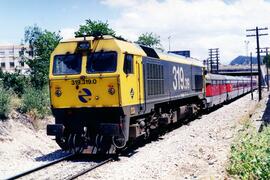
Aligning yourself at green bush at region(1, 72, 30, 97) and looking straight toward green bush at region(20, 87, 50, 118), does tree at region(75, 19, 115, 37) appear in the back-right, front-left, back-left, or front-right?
back-left

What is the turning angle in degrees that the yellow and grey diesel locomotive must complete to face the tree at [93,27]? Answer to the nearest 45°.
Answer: approximately 135° to its right

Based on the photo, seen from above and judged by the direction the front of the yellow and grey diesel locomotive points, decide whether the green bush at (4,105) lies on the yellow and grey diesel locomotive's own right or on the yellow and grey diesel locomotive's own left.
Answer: on the yellow and grey diesel locomotive's own right

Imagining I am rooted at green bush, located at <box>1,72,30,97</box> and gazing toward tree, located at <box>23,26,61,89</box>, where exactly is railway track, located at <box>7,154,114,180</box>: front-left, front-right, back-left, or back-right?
back-right

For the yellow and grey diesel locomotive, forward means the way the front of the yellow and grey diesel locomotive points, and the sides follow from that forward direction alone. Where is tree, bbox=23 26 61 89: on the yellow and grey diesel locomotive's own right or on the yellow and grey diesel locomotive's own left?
on the yellow and grey diesel locomotive's own right

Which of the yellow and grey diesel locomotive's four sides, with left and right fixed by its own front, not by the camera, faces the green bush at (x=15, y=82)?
right

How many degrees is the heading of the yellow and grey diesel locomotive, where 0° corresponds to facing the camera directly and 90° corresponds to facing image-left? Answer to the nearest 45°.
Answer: approximately 45°

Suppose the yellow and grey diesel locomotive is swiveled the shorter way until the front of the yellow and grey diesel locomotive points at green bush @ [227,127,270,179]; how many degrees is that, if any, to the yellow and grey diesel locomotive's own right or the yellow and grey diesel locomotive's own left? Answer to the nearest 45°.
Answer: approximately 90° to the yellow and grey diesel locomotive's own left
